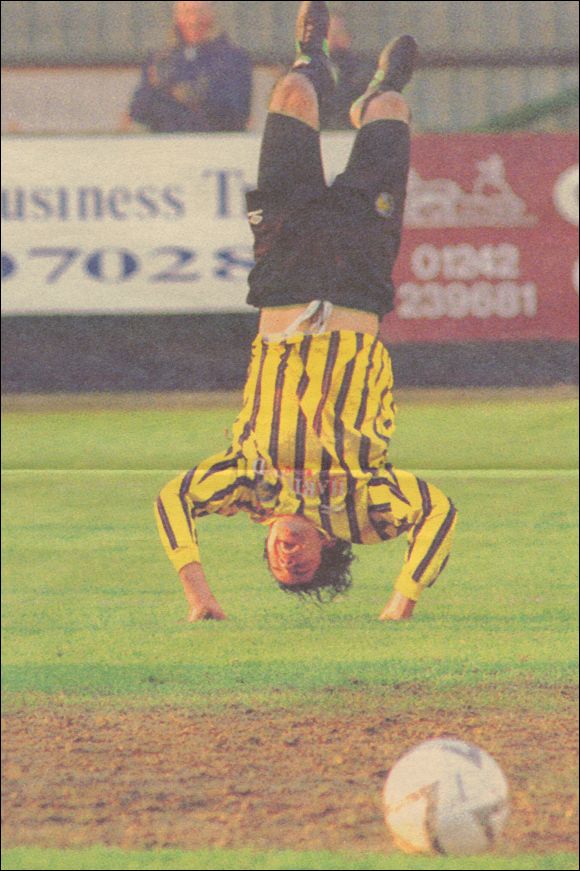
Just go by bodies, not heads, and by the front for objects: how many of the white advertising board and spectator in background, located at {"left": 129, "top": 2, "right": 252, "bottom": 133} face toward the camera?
2

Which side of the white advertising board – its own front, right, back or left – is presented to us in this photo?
front

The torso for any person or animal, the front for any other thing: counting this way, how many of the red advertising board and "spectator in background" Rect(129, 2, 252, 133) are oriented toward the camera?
2

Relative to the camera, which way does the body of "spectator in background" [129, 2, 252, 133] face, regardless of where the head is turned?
toward the camera

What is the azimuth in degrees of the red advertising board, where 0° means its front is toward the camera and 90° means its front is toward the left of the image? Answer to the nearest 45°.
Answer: approximately 0°

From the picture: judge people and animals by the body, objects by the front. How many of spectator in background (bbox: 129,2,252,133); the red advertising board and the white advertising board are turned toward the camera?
3
